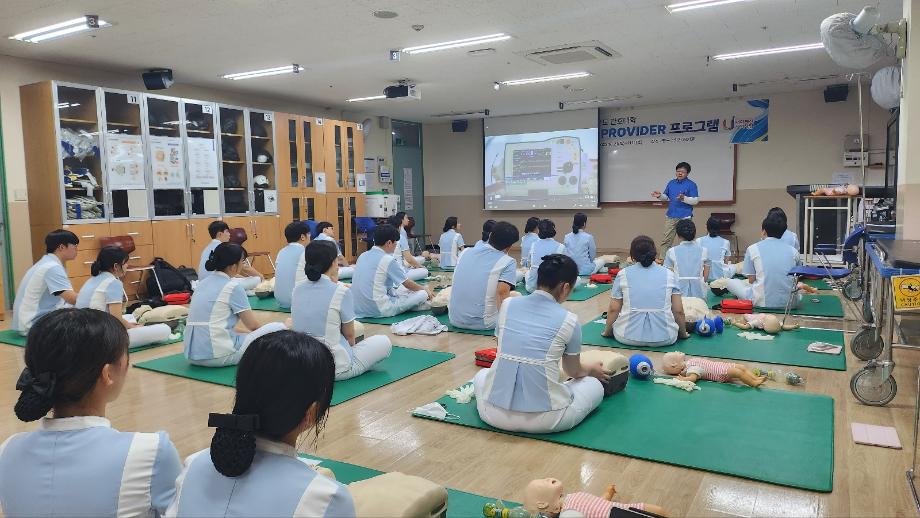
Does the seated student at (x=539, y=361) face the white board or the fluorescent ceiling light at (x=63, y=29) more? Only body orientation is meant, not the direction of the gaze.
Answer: the white board

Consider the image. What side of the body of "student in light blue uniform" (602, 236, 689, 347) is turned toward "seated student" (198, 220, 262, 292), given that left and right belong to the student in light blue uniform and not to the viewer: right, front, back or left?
left

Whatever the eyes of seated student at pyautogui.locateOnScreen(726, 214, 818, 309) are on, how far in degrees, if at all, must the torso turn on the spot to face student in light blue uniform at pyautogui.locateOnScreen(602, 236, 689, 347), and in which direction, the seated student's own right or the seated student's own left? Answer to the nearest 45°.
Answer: approximately 135° to the seated student's own left

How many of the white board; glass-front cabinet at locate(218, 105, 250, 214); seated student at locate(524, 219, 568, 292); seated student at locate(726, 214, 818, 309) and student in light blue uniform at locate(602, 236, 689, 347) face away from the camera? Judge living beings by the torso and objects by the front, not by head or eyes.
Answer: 3

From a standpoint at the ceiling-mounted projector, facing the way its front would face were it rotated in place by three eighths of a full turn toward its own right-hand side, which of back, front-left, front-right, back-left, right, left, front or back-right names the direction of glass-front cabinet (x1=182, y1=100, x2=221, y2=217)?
right

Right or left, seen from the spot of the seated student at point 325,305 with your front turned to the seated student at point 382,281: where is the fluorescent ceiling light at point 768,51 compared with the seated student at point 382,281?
right

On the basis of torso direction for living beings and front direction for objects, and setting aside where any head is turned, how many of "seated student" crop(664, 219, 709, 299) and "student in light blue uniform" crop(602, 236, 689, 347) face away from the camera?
2

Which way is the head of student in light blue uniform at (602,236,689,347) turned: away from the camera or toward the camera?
away from the camera

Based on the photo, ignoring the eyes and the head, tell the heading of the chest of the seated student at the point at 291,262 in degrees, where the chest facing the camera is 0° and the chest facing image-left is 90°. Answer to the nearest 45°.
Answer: approximately 225°

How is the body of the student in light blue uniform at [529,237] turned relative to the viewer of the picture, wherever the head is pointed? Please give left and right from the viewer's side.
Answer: facing away from the viewer and to the right of the viewer

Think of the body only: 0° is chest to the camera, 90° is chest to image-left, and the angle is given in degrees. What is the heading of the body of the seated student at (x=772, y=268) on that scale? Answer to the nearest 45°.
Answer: approximately 180°

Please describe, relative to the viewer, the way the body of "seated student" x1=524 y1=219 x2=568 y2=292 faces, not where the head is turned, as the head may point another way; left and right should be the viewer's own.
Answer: facing away from the viewer

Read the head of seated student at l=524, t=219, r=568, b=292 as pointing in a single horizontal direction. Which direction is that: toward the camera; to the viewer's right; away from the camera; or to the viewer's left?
away from the camera

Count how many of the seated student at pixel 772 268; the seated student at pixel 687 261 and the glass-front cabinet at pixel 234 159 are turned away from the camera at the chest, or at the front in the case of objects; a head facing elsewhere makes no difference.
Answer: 2
